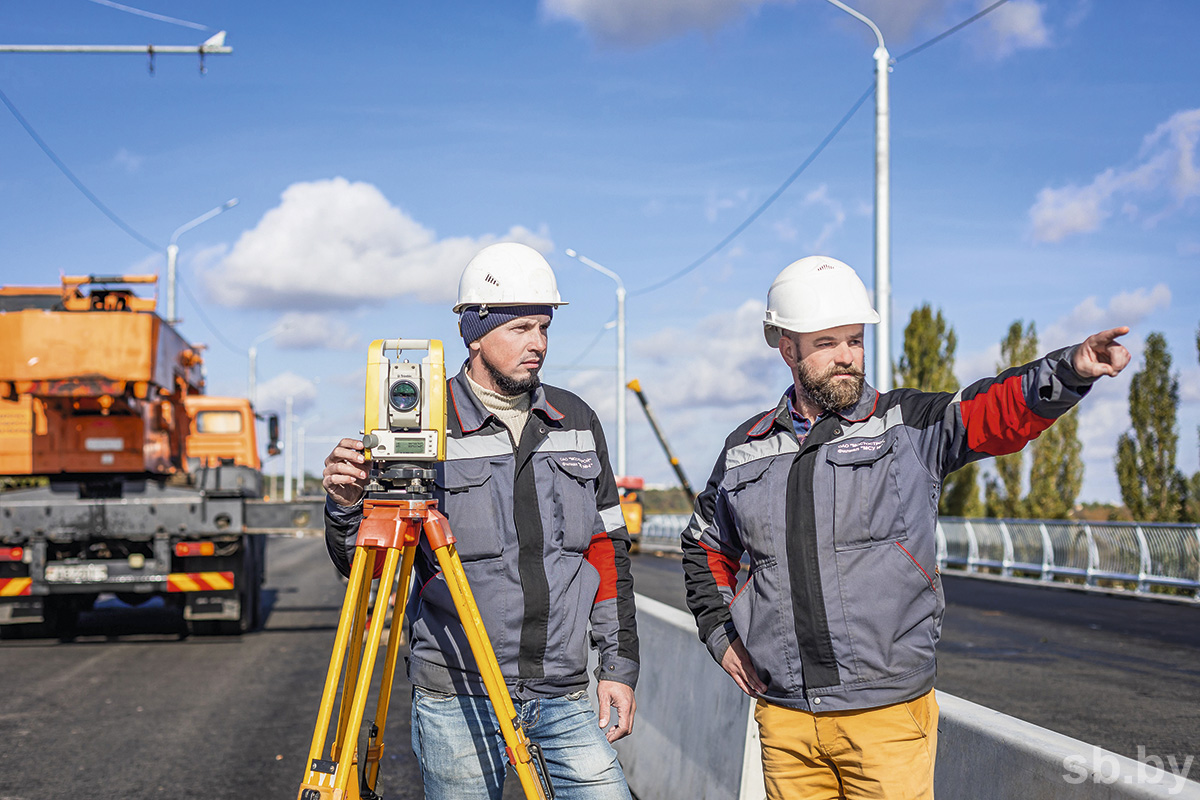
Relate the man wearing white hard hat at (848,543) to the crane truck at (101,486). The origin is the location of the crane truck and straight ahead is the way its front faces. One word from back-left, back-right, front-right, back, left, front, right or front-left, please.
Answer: back

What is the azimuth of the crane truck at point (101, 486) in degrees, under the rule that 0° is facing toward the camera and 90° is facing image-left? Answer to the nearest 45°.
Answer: approximately 180°

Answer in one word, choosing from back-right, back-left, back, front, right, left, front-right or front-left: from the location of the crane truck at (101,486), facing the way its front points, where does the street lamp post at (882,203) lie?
right

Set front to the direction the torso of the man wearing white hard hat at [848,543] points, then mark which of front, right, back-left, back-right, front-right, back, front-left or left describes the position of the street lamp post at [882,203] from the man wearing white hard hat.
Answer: back

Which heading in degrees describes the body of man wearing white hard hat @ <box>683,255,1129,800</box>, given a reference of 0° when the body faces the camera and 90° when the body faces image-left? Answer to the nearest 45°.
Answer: approximately 0°

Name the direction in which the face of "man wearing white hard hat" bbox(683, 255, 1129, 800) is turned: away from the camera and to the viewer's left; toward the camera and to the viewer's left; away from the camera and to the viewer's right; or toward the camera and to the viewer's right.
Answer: toward the camera and to the viewer's right

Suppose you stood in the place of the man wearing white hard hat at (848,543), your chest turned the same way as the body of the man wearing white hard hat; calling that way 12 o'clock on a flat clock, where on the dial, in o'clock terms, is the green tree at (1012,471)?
The green tree is roughly at 6 o'clock from the man wearing white hard hat.

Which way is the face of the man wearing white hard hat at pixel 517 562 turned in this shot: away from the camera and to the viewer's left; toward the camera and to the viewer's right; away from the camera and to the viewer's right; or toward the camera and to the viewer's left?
toward the camera and to the viewer's right

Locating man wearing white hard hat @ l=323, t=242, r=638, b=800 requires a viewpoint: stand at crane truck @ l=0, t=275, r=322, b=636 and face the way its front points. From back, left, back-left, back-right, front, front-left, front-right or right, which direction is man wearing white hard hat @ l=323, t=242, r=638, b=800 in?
back

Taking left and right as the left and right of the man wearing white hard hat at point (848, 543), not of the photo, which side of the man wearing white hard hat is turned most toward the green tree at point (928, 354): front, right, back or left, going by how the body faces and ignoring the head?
back

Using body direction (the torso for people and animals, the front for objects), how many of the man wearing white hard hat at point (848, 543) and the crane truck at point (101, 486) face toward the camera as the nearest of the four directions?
1

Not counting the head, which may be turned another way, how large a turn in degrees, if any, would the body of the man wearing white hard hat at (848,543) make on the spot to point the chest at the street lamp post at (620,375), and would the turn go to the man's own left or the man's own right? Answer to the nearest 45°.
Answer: approximately 180°

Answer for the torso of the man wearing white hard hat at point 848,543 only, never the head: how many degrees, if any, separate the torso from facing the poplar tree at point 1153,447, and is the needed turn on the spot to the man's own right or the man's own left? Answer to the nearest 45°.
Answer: approximately 180°
